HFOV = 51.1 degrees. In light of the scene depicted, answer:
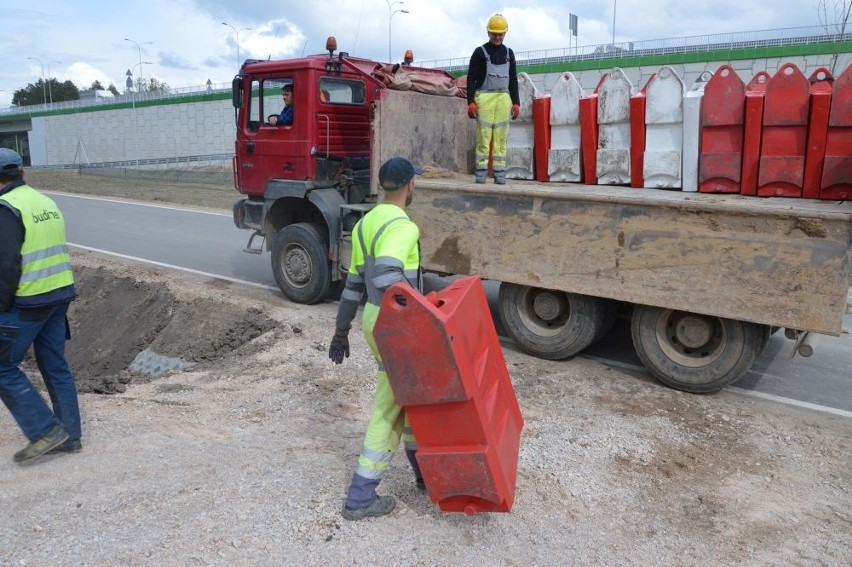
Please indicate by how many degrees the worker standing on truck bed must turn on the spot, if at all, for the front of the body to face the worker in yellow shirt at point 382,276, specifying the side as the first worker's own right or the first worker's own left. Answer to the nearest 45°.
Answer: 0° — they already face them

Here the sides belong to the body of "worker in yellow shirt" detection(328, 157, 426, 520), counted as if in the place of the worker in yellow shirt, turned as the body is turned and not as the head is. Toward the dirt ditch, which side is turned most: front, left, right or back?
left

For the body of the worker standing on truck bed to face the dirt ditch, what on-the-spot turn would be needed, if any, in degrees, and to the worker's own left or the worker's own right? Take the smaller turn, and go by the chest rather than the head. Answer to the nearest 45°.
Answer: approximately 90° to the worker's own right

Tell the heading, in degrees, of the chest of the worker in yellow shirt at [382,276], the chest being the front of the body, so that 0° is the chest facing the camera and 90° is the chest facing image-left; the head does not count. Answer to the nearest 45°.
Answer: approximately 225°

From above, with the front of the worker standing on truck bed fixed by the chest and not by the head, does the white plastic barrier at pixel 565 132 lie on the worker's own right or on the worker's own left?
on the worker's own left

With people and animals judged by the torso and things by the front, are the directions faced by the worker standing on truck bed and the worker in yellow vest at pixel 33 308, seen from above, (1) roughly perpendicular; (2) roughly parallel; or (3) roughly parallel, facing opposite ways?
roughly perpendicular

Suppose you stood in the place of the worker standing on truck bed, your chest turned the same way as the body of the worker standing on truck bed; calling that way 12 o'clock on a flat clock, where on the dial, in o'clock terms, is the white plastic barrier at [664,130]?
The white plastic barrier is roughly at 10 o'clock from the worker standing on truck bed.
